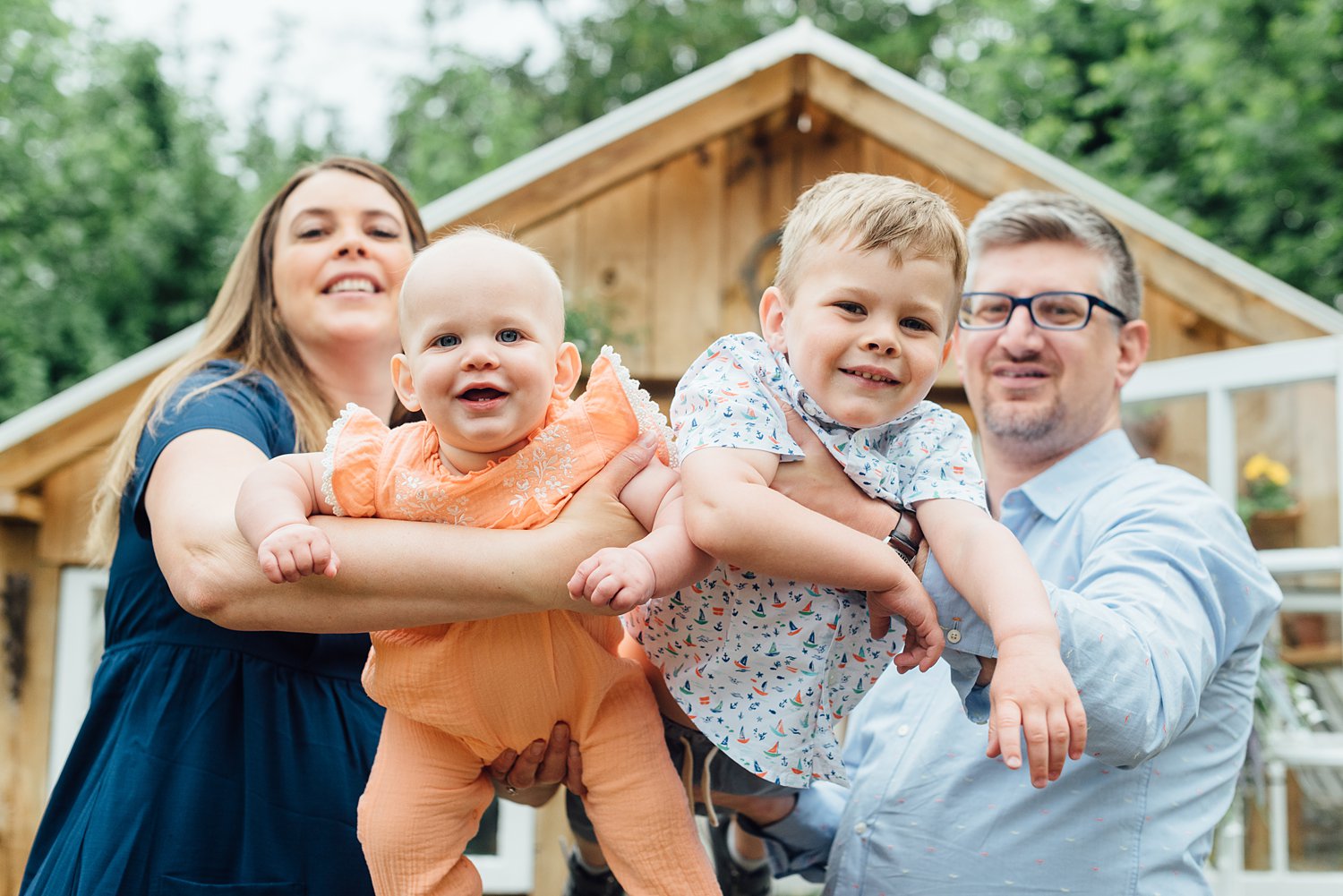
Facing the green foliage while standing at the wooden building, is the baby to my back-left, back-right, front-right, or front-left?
back-left

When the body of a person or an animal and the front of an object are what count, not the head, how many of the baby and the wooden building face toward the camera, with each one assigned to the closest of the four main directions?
2

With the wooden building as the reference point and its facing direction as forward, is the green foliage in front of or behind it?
behind

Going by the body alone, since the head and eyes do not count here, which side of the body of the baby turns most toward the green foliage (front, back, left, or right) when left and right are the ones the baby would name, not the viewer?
back

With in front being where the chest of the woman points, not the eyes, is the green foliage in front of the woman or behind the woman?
behind

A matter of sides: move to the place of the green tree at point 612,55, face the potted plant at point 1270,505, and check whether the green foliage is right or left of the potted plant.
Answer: right

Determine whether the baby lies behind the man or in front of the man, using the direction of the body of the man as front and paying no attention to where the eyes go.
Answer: in front

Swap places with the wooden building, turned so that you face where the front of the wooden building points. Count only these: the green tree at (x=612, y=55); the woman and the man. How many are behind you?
1

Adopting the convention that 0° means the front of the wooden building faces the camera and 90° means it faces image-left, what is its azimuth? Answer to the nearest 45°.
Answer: approximately 0°

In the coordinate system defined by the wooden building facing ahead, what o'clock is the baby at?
The baby is roughly at 12 o'clock from the wooden building.

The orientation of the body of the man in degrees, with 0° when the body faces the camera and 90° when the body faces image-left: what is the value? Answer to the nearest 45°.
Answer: approximately 45°

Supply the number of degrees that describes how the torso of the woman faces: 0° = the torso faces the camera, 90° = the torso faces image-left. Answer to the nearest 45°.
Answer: approximately 315°
